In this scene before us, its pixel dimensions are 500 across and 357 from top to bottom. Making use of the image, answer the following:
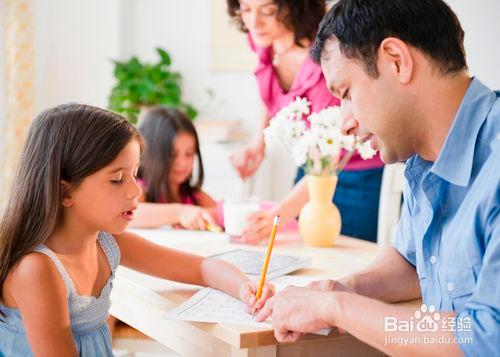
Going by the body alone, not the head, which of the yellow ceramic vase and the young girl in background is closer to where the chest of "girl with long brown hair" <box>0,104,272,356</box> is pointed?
the yellow ceramic vase

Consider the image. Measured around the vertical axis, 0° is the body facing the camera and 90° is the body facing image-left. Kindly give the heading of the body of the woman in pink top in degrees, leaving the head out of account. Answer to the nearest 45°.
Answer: approximately 45°

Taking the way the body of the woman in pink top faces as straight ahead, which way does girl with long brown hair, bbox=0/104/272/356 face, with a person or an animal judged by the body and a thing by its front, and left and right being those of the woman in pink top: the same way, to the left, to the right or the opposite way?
to the left

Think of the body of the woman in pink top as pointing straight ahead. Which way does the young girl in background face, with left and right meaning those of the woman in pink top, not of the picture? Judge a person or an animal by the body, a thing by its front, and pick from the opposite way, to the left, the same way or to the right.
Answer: to the left

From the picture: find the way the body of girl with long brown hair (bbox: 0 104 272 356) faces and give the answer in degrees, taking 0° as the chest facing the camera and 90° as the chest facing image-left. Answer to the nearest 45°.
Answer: approximately 315°

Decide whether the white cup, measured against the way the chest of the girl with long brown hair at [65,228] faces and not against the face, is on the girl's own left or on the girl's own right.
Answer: on the girl's own left
